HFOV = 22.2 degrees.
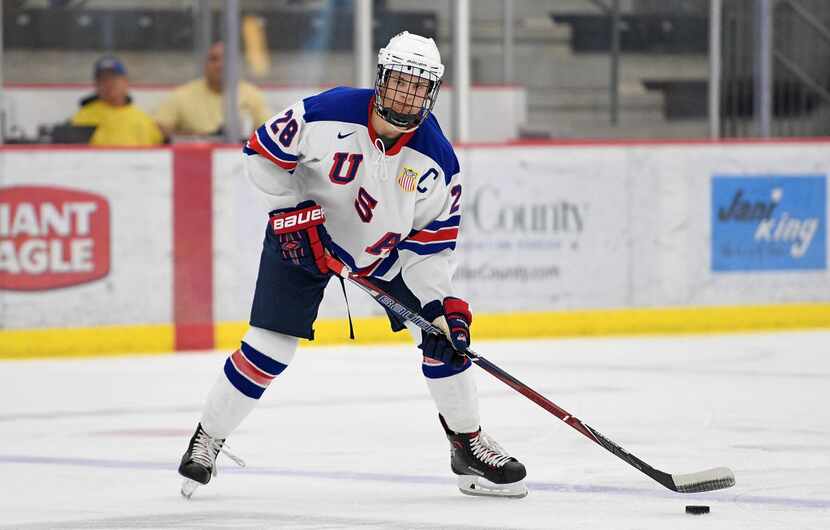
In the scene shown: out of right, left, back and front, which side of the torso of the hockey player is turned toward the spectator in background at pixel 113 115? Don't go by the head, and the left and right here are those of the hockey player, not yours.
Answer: back

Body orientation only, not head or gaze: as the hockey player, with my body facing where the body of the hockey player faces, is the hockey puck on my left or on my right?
on my left

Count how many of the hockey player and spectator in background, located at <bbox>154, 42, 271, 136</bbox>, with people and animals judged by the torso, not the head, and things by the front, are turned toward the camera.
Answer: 2

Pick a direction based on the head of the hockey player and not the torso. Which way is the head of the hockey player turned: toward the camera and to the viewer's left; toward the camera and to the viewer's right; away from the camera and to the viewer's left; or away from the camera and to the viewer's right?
toward the camera and to the viewer's right

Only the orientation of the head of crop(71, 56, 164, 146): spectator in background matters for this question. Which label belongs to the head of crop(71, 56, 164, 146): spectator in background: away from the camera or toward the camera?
toward the camera

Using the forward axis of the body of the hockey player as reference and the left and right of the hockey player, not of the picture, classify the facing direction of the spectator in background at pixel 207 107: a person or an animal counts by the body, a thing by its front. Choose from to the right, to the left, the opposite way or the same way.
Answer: the same way

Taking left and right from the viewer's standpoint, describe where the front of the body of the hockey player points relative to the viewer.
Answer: facing the viewer

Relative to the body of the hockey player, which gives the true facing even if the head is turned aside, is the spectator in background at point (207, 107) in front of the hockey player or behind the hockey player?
behind

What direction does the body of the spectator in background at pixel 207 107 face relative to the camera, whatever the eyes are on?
toward the camera

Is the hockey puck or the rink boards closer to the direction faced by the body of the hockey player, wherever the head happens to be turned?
the hockey puck

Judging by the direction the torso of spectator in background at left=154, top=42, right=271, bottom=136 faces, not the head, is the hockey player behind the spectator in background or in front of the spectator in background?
in front

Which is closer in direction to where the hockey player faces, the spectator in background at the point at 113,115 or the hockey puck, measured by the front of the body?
the hockey puck
